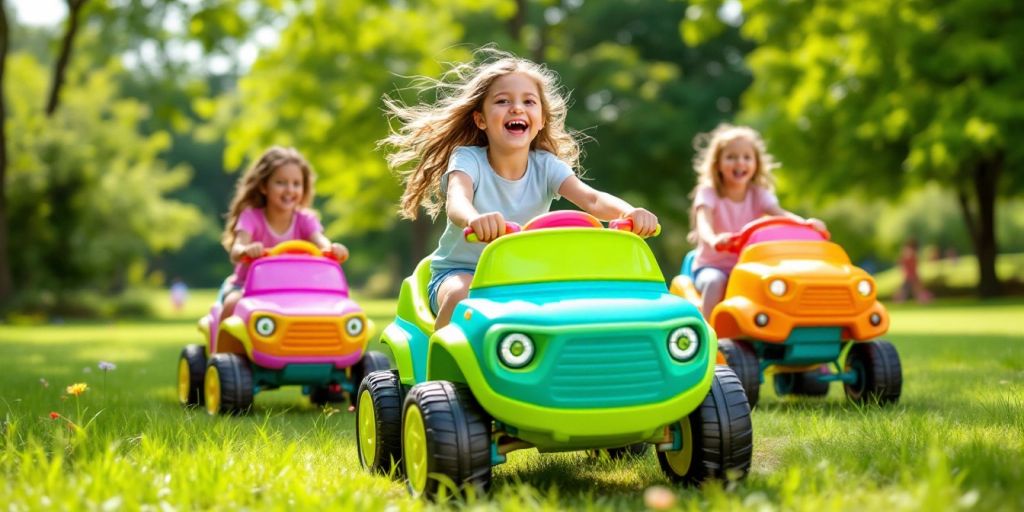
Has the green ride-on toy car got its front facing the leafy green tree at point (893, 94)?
no

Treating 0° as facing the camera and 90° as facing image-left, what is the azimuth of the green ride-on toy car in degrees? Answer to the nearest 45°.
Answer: approximately 315°

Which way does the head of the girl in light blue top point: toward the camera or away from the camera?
toward the camera

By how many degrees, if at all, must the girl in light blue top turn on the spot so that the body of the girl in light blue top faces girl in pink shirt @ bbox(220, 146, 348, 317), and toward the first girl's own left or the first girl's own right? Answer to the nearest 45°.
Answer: approximately 180°

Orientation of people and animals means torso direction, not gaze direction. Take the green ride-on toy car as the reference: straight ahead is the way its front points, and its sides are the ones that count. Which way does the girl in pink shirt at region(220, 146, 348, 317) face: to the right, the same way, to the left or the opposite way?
the same way

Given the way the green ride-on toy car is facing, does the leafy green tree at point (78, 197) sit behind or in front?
behind

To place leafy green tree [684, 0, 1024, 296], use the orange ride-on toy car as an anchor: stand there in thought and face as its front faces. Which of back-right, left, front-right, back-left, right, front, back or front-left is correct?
back-left

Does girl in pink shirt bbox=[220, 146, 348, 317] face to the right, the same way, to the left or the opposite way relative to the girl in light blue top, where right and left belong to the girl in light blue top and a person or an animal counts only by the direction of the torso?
the same way

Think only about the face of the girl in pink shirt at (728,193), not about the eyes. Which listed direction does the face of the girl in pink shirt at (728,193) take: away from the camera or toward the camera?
toward the camera

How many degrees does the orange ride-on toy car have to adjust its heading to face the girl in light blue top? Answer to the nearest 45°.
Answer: approximately 90° to its right

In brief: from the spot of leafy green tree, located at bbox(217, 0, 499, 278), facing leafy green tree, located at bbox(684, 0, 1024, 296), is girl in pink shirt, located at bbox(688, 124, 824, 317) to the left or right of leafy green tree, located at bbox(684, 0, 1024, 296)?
right

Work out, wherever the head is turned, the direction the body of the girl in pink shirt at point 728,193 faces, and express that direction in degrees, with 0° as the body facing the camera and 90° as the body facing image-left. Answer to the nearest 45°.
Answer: approximately 315°

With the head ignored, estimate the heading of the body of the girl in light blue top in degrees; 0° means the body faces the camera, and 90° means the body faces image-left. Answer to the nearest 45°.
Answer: approximately 315°

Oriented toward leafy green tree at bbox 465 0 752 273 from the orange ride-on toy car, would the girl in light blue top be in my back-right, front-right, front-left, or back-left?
back-left

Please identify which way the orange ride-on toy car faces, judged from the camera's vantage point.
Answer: facing the viewer and to the right of the viewer

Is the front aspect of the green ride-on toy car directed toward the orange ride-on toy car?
no
